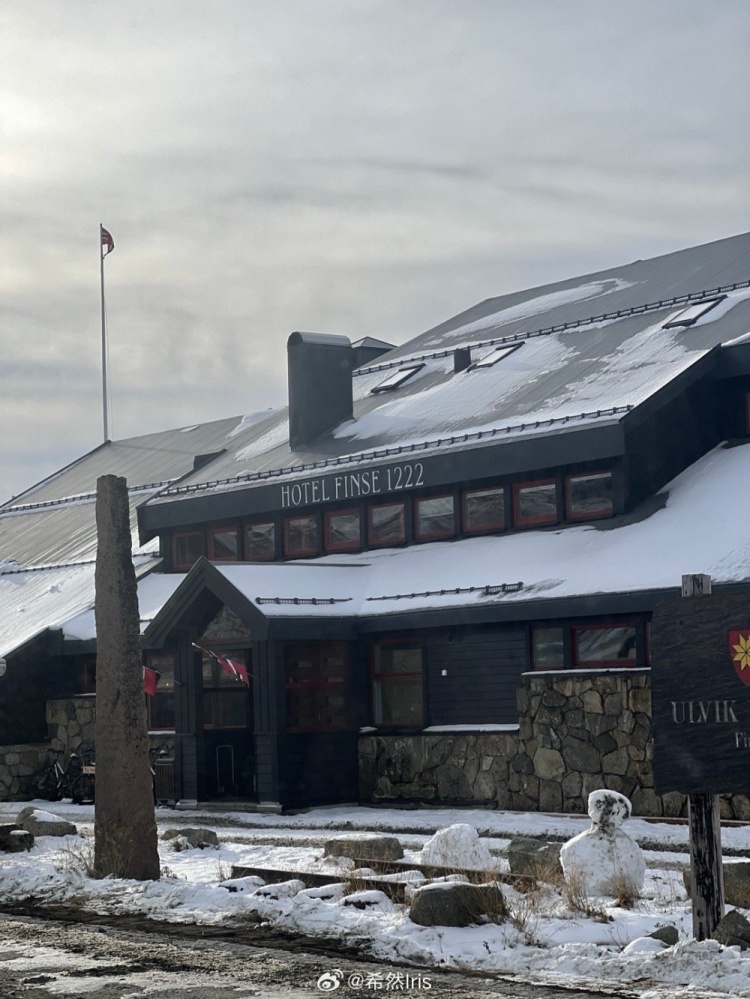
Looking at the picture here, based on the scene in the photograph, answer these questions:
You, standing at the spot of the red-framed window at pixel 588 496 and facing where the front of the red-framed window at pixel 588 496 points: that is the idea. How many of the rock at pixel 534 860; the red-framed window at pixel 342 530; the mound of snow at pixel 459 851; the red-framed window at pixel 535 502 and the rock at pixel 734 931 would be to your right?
2

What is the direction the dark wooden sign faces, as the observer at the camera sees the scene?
facing the viewer

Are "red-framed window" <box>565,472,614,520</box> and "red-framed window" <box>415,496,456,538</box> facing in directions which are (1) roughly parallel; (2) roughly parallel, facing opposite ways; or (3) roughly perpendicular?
roughly parallel

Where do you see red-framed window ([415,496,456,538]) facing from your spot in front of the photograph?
facing the viewer and to the left of the viewer

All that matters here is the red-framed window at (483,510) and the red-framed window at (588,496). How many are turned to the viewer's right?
0

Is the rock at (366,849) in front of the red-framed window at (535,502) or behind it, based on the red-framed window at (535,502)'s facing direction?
in front

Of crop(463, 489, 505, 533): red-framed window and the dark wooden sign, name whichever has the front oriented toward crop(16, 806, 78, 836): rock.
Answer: the red-framed window

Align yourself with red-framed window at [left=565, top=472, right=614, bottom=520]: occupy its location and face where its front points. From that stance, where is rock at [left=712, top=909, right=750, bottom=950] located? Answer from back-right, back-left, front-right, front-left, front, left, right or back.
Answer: front-left

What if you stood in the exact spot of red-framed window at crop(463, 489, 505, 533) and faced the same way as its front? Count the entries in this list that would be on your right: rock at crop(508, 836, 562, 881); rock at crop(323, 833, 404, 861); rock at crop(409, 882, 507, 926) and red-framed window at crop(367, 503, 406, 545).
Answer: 1

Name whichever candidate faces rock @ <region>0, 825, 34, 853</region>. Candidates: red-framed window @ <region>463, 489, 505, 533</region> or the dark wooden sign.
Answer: the red-framed window

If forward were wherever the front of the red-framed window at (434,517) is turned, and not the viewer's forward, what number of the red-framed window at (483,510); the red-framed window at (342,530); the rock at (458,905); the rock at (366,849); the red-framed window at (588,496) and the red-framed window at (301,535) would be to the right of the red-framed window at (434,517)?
2

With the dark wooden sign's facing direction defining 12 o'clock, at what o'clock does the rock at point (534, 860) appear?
The rock is roughly at 5 o'clock from the dark wooden sign.

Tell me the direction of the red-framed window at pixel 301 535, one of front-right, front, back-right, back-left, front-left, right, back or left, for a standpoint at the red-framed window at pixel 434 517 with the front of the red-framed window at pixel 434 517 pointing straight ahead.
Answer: right

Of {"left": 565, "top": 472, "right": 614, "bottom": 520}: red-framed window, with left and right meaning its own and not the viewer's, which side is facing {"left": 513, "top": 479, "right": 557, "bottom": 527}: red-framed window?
right

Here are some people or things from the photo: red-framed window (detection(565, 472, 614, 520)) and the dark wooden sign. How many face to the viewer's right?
0

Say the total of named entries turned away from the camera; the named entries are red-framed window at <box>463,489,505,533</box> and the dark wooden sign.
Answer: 0

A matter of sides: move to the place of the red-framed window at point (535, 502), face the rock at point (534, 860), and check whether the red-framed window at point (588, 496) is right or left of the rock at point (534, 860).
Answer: left

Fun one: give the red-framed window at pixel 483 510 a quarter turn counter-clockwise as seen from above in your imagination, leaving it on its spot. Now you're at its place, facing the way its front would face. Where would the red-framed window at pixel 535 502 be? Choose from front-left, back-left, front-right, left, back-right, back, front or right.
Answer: front

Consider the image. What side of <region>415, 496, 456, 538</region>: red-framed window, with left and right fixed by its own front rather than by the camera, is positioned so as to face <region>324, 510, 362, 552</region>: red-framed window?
right

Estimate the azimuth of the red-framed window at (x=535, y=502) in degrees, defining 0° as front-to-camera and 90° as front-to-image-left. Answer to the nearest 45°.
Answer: approximately 45°
